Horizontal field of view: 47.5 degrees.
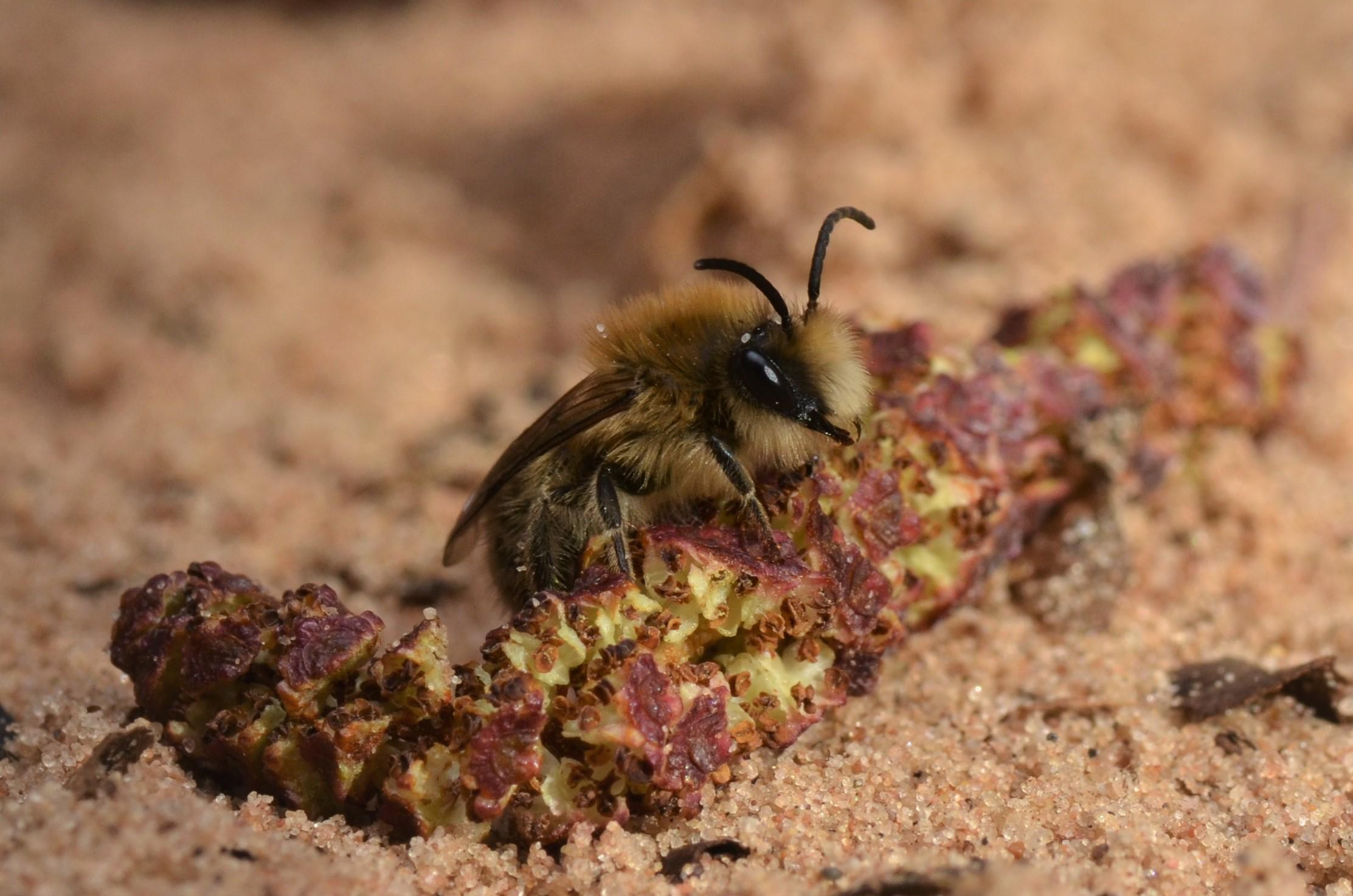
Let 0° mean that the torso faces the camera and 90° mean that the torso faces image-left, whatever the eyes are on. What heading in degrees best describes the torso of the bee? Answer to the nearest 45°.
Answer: approximately 270°

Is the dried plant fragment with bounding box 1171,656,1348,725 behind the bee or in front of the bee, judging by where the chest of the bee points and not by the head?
in front
